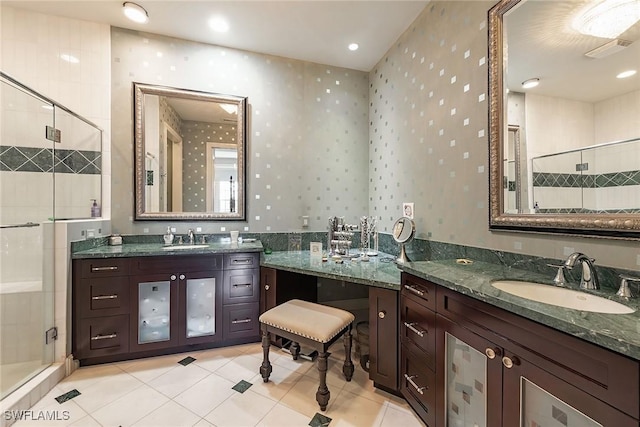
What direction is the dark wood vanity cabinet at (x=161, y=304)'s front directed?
toward the camera

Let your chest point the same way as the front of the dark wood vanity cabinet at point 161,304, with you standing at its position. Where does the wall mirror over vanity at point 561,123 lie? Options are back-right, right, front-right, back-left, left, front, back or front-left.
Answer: front-left

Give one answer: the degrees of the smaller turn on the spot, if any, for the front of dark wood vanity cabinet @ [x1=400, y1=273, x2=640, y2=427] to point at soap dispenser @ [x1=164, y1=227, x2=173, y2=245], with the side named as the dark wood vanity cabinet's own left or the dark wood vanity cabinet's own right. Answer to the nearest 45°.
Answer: approximately 45° to the dark wood vanity cabinet's own right

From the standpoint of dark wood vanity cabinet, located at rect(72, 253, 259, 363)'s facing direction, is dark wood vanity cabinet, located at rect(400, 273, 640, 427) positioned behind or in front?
in front

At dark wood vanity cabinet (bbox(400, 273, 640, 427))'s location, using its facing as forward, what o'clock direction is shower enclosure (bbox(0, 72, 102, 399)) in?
The shower enclosure is roughly at 1 o'clock from the dark wood vanity cabinet.

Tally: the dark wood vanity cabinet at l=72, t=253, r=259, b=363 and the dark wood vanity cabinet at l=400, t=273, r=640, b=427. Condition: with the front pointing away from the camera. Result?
0

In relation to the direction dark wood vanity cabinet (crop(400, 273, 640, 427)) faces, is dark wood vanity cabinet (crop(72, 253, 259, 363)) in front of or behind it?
in front

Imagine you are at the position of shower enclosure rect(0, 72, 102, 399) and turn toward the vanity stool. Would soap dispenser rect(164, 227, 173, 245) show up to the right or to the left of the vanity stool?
left

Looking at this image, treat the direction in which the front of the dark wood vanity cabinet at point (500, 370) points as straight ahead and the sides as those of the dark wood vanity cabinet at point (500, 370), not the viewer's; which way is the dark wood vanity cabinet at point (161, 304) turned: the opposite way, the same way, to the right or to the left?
to the left
